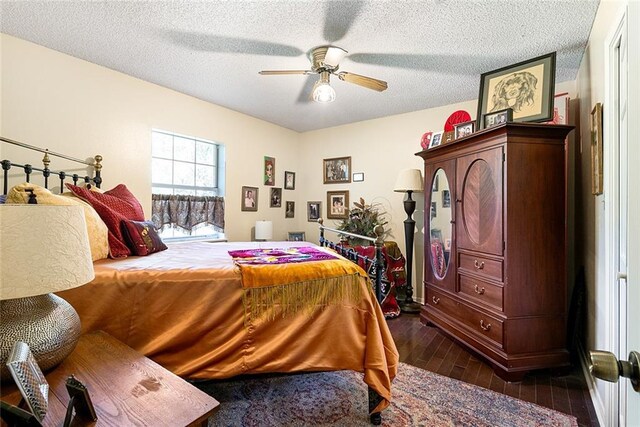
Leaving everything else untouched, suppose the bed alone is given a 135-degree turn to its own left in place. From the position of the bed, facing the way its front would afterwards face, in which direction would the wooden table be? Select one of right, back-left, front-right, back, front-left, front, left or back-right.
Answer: left

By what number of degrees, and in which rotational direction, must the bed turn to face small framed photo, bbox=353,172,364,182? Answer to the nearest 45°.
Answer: approximately 45° to its left

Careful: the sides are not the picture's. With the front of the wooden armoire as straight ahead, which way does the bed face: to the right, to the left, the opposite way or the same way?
the opposite way

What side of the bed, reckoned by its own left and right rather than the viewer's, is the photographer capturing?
right

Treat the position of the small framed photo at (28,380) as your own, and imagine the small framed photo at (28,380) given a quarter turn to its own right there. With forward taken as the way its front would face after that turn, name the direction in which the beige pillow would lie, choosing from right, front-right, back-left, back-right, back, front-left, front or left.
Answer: back-right

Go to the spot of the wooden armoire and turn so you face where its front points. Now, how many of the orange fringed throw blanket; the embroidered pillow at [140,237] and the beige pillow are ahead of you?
3

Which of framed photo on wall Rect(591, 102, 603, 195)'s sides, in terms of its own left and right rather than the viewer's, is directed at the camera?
left

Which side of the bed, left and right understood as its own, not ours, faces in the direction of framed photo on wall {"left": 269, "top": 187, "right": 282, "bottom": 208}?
left

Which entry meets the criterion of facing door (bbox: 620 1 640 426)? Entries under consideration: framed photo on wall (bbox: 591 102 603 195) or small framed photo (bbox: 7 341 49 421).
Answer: the small framed photo

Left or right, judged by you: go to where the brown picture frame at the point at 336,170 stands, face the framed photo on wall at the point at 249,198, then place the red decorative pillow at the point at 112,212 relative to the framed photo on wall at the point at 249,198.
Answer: left
